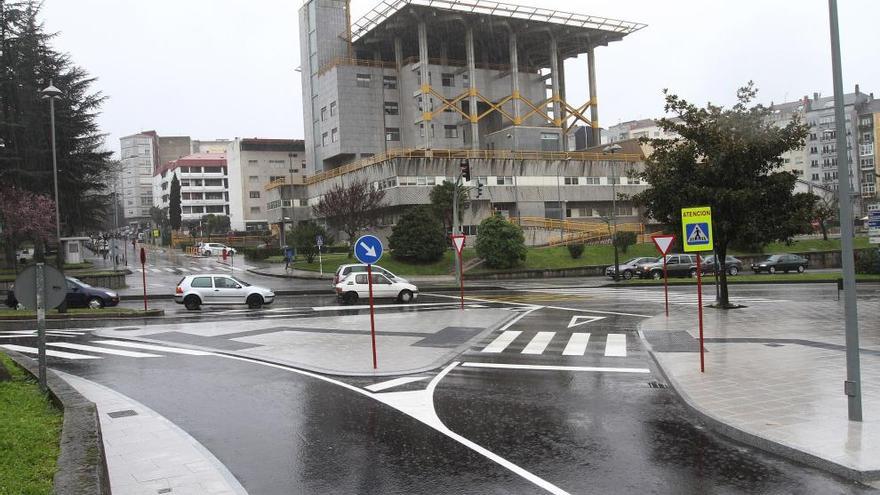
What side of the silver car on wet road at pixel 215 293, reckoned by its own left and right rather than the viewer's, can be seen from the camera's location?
right

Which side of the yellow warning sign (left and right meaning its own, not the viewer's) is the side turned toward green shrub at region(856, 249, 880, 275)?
back

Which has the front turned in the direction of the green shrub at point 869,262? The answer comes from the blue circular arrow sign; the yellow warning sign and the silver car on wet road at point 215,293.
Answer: the silver car on wet road

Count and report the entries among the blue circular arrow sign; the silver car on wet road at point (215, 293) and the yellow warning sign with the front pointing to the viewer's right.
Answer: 1

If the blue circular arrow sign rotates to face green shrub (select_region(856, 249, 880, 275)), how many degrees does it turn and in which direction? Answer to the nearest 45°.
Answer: approximately 135° to its left

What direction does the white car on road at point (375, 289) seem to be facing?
to the viewer's right

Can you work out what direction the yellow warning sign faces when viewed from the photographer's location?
facing the viewer

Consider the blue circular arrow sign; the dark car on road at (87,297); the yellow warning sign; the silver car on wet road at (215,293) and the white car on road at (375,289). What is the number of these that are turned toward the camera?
2

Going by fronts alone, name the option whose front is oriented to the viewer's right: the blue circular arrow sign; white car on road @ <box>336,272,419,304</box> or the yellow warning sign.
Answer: the white car on road

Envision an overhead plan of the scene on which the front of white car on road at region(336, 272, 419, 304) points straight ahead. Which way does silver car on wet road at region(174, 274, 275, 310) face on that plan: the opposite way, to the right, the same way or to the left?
the same way

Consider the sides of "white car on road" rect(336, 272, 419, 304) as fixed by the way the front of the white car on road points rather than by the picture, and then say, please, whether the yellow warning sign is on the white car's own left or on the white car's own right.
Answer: on the white car's own right

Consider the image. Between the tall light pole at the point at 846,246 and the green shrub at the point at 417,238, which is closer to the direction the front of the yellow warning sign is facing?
the tall light pole

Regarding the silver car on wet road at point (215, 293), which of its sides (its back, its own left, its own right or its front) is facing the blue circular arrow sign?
right

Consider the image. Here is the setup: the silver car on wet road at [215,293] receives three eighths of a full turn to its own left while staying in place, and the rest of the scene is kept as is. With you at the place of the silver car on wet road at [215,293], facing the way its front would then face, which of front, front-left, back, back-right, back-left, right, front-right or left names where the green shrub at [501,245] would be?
right
